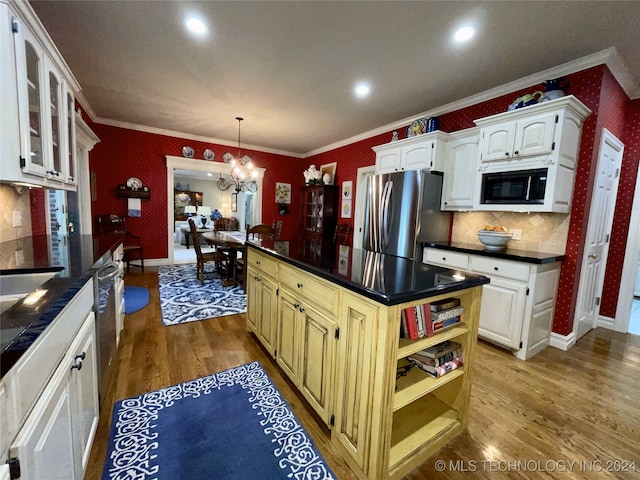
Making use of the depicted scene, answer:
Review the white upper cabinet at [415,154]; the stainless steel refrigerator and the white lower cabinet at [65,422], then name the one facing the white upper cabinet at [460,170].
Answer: the white lower cabinet

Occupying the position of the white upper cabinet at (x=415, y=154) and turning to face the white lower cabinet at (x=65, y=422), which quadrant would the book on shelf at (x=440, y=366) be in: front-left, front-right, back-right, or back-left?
front-left

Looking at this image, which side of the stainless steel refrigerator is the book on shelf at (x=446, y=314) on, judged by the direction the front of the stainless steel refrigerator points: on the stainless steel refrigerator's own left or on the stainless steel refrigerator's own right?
on the stainless steel refrigerator's own left

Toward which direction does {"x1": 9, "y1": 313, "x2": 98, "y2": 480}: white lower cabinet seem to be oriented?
to the viewer's right

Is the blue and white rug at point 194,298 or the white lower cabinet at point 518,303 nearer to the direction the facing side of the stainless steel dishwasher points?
the white lower cabinet

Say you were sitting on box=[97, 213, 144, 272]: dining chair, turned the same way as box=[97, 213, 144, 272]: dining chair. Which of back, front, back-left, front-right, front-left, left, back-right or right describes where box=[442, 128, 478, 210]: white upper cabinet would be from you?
front

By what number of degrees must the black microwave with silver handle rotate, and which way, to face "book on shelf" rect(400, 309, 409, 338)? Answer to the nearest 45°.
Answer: approximately 45° to its left

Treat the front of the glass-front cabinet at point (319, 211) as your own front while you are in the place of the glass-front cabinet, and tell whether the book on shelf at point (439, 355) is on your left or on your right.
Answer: on your left

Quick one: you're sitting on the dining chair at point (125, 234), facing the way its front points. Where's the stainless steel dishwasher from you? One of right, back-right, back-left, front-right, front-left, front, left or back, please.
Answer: front-right

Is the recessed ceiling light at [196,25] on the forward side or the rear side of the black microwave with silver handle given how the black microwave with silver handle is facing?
on the forward side

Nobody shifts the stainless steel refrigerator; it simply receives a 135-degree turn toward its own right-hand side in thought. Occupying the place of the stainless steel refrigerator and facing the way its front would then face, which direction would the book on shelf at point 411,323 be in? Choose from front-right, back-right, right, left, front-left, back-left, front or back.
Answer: back

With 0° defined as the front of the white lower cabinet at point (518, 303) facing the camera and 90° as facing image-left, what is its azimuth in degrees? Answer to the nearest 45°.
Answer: approximately 45°

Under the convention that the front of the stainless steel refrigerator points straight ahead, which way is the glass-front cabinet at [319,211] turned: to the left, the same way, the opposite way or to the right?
the same way

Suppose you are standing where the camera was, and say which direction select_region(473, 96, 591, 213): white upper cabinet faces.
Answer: facing the viewer and to the left of the viewer

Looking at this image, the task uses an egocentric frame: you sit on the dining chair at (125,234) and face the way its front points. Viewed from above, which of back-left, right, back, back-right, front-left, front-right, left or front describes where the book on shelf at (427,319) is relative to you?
front-right

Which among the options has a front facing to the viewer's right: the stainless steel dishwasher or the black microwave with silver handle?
the stainless steel dishwasher
